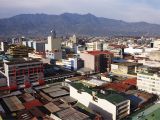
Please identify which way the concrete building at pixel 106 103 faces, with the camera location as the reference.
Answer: facing the viewer and to the right of the viewer

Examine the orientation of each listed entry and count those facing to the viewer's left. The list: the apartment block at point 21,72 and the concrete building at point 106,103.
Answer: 0

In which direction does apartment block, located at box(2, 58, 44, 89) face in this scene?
toward the camera

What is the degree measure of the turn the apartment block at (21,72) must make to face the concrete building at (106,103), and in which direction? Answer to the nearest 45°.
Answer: approximately 45° to its left

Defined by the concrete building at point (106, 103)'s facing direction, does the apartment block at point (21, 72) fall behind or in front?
behind

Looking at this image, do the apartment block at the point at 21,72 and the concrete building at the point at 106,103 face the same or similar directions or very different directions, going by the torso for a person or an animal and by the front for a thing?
same or similar directions

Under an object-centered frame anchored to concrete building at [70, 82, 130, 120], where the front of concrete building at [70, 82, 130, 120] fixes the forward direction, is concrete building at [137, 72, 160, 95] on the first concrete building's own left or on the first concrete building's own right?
on the first concrete building's own left

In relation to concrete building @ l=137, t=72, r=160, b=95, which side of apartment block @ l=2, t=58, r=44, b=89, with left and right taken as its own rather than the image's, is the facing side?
left
